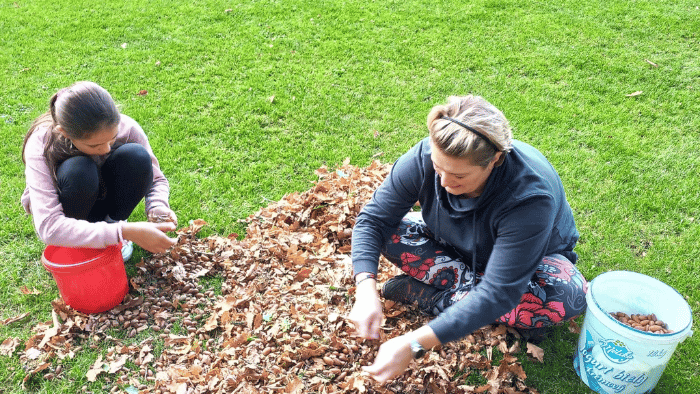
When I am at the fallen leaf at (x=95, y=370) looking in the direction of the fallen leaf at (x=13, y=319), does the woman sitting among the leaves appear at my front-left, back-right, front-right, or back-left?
back-right

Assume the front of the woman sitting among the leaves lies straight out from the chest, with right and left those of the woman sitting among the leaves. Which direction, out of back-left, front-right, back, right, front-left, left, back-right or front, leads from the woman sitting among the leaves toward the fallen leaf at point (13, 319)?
front-right

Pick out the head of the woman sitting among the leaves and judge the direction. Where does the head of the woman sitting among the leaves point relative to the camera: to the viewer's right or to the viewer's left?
to the viewer's left

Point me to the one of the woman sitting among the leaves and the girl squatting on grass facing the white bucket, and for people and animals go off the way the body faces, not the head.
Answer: the girl squatting on grass

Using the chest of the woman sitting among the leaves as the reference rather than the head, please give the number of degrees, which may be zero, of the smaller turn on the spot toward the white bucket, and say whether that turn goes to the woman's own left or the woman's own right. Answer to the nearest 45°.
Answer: approximately 135° to the woman's own left

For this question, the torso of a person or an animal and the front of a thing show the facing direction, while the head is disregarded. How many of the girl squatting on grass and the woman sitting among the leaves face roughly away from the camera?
0

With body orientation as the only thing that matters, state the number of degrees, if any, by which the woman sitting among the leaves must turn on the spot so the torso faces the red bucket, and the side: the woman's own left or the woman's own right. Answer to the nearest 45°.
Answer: approximately 45° to the woman's own right

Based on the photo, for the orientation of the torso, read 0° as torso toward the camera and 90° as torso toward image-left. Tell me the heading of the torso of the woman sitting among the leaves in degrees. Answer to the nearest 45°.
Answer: approximately 45°
